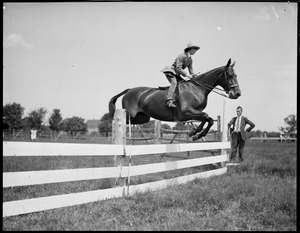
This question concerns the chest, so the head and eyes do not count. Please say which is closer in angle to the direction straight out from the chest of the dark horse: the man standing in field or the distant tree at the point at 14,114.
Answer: the man standing in field

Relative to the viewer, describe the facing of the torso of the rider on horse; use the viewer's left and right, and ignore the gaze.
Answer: facing to the right of the viewer

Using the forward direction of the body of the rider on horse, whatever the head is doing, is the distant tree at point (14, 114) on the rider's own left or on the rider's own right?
on the rider's own left

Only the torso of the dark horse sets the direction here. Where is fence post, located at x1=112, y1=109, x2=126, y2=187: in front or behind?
behind

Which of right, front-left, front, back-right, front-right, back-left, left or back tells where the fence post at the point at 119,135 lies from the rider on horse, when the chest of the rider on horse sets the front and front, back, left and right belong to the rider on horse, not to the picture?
back-right

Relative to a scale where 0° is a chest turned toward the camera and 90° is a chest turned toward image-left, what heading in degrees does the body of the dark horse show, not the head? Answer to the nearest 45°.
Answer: approximately 270°

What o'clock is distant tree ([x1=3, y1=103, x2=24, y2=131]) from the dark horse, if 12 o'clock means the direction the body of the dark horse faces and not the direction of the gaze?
The distant tree is roughly at 8 o'clock from the dark horse.

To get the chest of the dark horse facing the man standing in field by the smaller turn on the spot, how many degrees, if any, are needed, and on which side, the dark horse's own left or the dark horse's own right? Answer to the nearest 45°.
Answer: approximately 45° to the dark horse's own left
